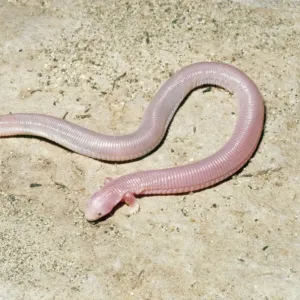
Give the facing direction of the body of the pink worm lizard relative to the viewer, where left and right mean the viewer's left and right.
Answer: facing the viewer and to the left of the viewer
